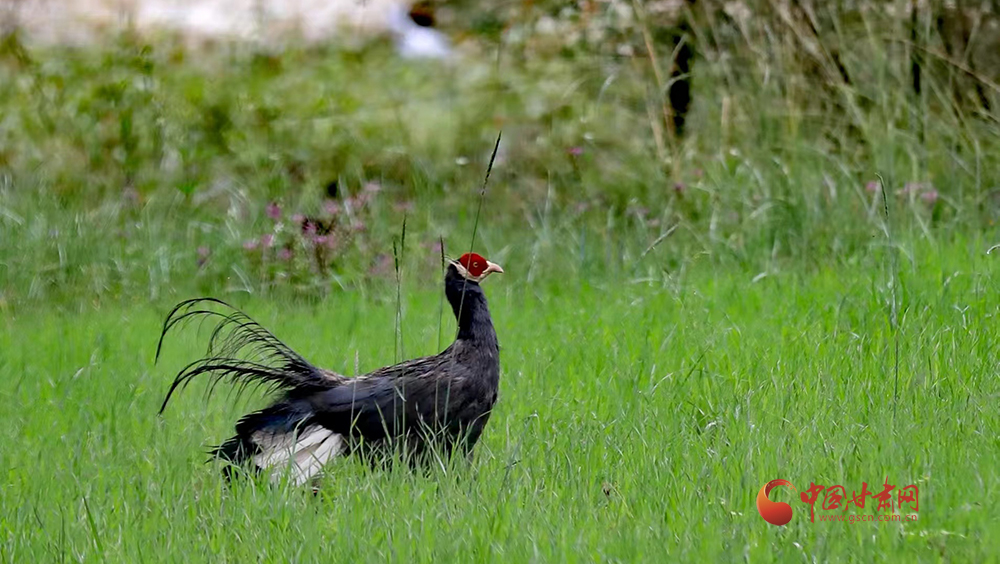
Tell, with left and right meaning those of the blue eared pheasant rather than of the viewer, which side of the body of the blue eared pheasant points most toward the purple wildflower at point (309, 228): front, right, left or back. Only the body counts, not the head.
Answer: left

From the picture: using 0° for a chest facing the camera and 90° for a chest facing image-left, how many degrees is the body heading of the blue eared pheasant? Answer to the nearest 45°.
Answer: approximately 270°

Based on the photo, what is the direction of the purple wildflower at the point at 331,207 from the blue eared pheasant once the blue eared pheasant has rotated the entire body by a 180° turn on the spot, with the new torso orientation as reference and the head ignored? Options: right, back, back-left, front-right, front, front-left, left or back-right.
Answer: right
